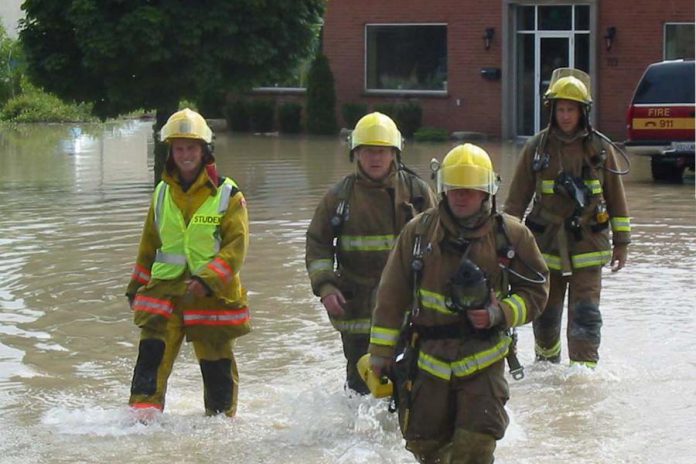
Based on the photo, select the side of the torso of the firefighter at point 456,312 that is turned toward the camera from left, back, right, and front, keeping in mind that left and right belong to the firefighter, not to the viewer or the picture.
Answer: front

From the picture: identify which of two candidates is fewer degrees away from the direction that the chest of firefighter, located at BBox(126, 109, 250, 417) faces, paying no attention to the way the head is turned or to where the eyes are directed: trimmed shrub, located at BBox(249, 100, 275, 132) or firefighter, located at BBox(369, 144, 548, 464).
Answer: the firefighter

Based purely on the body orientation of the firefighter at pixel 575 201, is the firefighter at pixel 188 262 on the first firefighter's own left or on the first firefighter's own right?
on the first firefighter's own right

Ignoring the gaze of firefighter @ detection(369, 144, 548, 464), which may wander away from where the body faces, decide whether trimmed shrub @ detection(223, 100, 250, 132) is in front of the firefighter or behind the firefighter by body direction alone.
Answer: behind

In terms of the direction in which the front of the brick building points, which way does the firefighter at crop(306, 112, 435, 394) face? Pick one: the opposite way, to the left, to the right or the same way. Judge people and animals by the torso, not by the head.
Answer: the same way

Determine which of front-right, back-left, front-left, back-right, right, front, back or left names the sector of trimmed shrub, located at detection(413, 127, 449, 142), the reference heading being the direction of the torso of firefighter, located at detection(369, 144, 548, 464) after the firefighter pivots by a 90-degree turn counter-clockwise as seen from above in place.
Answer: left

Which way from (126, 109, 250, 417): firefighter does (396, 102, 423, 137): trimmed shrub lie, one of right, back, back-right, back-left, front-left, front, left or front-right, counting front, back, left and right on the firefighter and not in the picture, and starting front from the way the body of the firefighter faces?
back

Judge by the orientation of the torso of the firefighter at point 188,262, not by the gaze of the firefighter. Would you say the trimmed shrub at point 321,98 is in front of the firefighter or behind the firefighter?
behind

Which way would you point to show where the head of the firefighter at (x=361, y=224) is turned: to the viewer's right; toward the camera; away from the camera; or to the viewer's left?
toward the camera

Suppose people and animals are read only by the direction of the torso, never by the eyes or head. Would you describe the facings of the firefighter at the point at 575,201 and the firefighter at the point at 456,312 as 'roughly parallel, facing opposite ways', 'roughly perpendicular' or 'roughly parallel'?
roughly parallel

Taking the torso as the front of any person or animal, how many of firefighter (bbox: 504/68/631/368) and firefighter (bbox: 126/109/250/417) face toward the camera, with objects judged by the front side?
2

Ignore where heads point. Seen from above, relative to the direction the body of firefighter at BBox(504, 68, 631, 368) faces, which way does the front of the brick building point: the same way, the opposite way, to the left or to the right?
the same way

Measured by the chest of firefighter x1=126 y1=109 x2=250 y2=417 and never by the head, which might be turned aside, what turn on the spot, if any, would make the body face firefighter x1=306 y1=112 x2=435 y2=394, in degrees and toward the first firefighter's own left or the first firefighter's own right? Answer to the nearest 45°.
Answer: approximately 90° to the first firefighter's own left

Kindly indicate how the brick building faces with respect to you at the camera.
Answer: facing the viewer

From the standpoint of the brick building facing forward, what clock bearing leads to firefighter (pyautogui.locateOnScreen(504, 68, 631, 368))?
The firefighter is roughly at 12 o'clock from the brick building.

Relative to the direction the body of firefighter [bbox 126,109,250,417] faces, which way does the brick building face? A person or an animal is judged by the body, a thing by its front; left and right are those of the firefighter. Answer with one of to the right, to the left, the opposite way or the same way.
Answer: the same way

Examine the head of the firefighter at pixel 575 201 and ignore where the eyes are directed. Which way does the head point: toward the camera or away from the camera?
toward the camera

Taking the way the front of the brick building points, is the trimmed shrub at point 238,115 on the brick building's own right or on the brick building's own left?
on the brick building's own right
